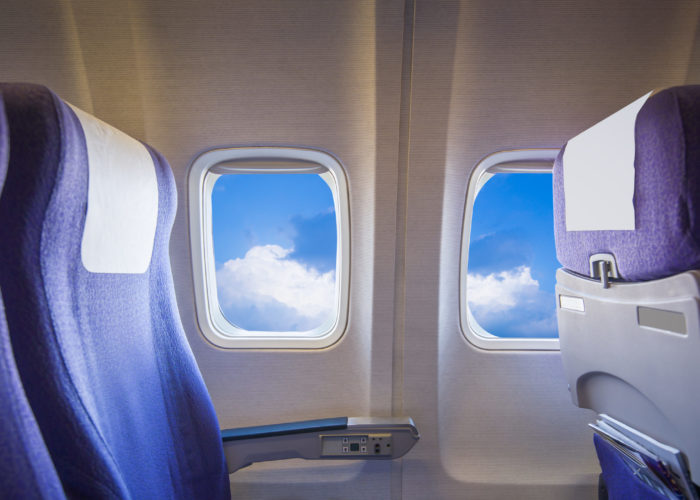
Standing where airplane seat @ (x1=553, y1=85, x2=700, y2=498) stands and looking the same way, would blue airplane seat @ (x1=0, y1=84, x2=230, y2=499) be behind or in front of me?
behind

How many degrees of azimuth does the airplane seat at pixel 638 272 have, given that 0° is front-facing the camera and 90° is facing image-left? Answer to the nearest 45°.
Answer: approximately 225°
